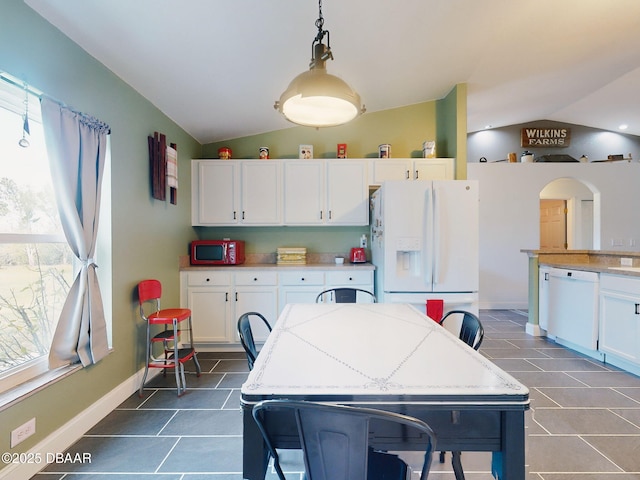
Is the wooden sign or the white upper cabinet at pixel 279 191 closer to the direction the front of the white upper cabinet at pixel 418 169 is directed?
the white upper cabinet

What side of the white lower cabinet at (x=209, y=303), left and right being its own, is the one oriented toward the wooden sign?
left

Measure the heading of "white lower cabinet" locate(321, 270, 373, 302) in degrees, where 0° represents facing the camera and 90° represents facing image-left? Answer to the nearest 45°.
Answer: approximately 0°

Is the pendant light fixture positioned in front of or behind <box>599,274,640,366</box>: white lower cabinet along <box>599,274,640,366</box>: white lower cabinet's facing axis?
in front

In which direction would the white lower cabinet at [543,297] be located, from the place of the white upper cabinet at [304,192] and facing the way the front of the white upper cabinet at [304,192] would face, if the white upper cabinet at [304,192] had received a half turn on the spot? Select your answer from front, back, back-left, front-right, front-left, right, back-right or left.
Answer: right

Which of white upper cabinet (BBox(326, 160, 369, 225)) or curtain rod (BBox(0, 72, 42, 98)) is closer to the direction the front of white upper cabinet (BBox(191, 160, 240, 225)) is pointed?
the curtain rod

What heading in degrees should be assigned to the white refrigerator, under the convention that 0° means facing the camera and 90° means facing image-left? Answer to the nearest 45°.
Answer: approximately 0°
